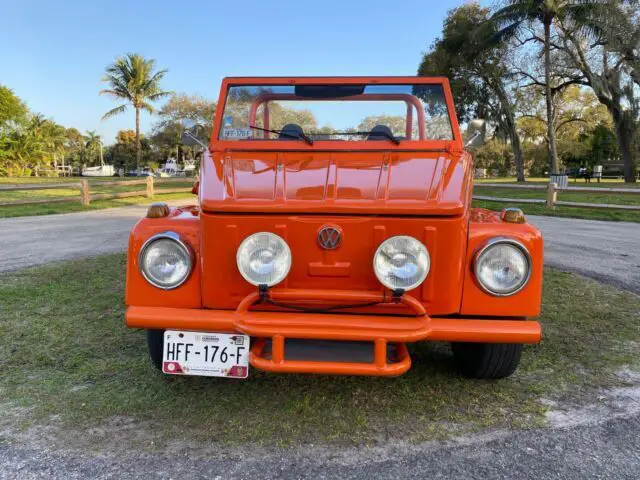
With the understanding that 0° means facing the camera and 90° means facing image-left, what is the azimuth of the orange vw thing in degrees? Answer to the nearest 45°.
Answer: approximately 0°

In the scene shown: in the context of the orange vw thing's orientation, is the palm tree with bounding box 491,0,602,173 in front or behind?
behind

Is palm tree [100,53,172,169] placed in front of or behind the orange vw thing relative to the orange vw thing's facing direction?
behind

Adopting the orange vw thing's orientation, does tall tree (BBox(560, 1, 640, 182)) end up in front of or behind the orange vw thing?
behind

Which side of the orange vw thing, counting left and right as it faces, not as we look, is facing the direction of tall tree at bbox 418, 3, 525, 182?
back
